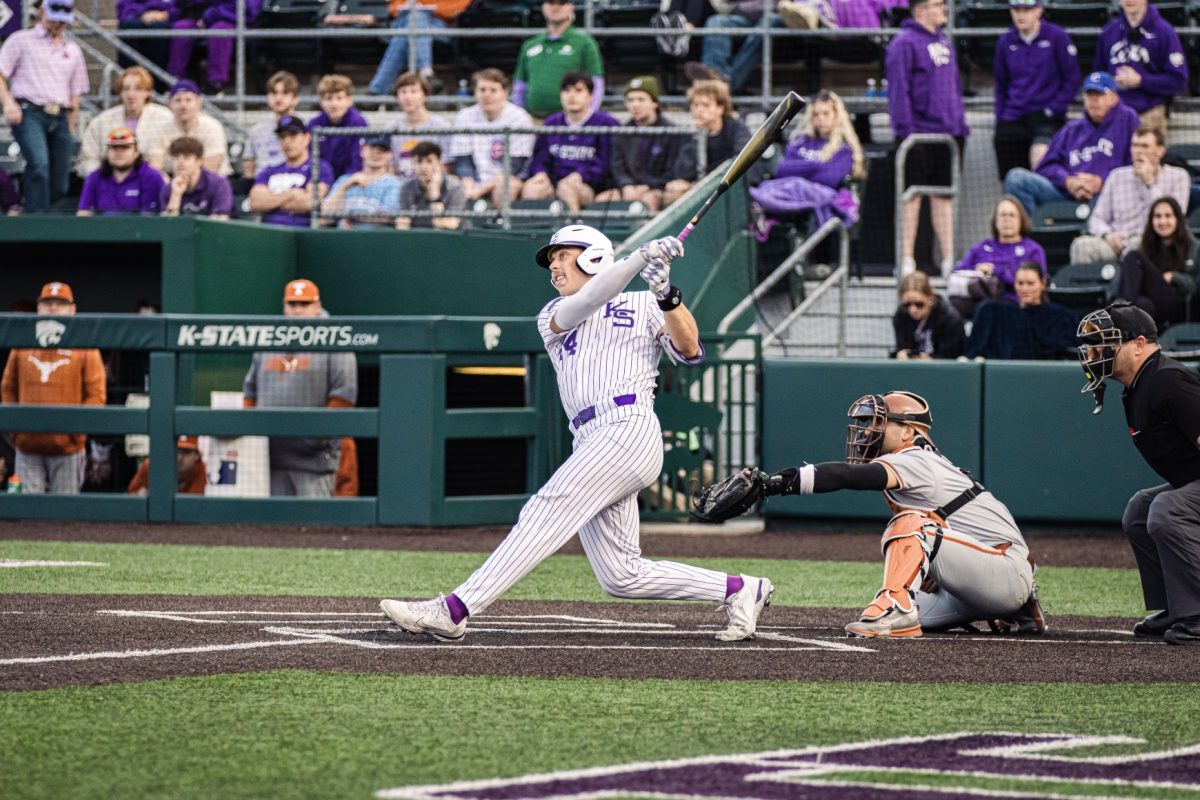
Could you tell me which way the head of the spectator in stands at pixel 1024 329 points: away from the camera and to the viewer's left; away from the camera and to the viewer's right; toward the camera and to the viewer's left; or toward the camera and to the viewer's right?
toward the camera and to the viewer's left

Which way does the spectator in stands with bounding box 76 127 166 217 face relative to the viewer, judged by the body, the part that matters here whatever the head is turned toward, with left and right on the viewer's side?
facing the viewer

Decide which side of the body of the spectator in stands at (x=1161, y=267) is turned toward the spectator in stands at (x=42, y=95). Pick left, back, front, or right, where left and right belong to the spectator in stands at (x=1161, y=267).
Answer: right

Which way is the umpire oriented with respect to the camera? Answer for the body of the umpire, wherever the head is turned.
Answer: to the viewer's left

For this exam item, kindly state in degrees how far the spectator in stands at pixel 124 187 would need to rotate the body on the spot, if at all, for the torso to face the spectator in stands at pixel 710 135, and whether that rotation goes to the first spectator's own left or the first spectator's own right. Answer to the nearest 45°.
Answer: approximately 90° to the first spectator's own left

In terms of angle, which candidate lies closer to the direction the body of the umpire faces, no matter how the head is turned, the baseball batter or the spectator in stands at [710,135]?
the baseball batter

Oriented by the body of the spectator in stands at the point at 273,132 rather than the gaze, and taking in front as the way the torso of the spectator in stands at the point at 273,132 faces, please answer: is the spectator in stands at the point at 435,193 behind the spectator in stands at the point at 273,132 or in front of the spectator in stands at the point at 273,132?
in front

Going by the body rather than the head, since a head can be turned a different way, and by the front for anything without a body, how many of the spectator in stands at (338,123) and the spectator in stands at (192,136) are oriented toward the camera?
2

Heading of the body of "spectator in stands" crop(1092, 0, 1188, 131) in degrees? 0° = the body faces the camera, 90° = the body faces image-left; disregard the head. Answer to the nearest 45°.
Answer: approximately 45°

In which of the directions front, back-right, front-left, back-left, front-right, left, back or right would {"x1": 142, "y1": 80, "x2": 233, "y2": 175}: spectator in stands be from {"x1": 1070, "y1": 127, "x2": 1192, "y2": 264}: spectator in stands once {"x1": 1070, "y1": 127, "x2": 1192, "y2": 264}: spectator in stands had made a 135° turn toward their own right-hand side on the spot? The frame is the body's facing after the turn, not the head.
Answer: left

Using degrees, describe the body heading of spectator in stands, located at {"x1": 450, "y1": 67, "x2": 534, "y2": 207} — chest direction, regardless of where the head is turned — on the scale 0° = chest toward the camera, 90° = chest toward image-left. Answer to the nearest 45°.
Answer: approximately 0°

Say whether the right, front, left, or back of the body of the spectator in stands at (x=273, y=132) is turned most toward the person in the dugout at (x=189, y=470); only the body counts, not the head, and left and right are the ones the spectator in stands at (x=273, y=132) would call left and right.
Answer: front

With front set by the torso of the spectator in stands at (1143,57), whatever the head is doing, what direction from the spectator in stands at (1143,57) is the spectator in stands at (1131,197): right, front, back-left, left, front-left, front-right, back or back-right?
front-left

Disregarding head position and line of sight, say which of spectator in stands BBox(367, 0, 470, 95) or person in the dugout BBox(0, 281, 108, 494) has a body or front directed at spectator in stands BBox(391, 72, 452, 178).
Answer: spectator in stands BBox(367, 0, 470, 95)

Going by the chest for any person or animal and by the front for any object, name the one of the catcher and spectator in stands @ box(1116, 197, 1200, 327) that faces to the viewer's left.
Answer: the catcher
